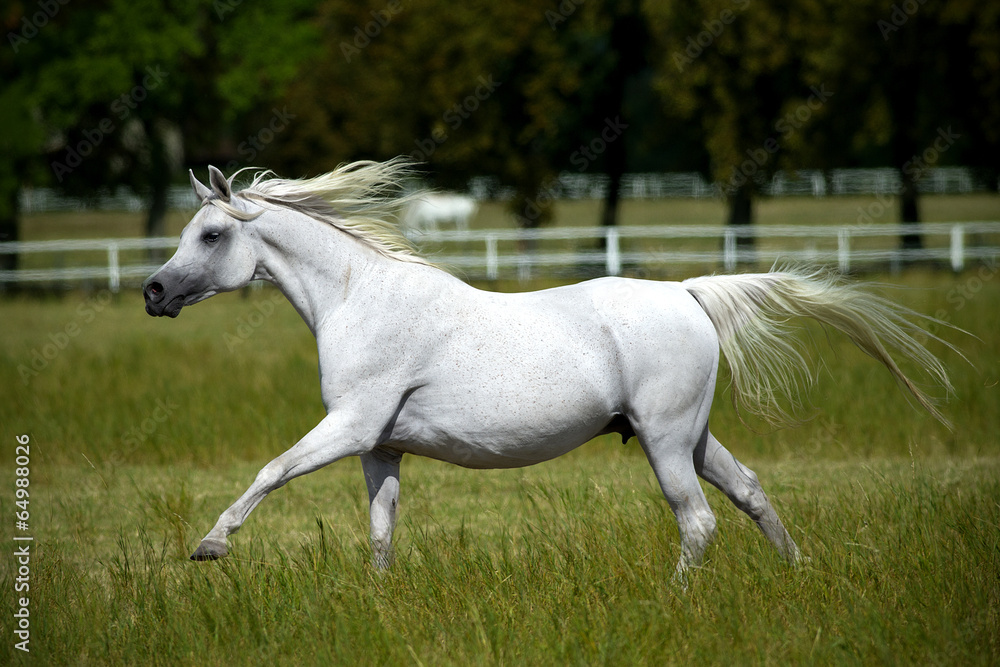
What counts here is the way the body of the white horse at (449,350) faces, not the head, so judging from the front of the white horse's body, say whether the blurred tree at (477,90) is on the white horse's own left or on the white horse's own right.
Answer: on the white horse's own right

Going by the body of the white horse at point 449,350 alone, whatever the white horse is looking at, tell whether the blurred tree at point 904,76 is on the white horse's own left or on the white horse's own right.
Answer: on the white horse's own right

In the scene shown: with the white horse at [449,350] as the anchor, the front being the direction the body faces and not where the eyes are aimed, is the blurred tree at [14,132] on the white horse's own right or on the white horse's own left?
on the white horse's own right

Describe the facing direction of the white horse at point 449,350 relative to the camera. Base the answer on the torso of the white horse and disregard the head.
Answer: to the viewer's left

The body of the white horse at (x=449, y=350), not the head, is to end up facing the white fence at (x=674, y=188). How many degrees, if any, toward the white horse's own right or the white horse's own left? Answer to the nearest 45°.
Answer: approximately 90° to the white horse's own right
